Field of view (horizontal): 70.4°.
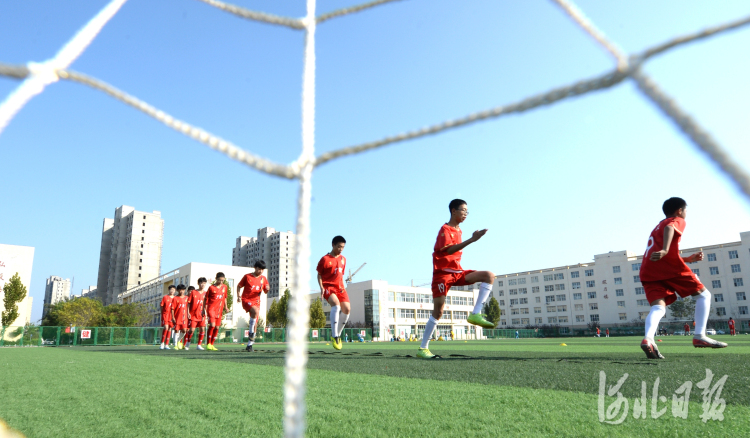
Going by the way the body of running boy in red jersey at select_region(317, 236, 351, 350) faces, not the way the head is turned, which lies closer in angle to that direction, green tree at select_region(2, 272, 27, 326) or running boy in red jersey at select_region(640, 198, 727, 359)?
the running boy in red jersey

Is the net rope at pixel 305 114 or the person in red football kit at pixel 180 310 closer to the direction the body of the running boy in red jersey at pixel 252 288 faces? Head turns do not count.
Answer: the net rope

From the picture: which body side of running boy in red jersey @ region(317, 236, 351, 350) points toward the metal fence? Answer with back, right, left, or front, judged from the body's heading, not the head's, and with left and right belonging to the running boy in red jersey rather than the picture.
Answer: back

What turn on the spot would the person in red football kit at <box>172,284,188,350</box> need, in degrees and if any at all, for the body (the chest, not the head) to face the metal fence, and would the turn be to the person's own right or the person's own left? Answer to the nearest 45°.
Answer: approximately 135° to the person's own left

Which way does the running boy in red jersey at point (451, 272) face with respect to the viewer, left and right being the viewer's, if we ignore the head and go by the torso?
facing to the right of the viewer

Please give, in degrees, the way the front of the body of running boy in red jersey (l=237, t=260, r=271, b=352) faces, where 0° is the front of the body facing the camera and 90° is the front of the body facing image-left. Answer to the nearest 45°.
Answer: approximately 315°

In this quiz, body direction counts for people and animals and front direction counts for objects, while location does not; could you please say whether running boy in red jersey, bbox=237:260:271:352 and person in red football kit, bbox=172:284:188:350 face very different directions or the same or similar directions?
same or similar directions

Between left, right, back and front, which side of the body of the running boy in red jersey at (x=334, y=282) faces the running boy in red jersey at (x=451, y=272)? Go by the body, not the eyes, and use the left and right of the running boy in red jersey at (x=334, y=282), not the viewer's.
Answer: front

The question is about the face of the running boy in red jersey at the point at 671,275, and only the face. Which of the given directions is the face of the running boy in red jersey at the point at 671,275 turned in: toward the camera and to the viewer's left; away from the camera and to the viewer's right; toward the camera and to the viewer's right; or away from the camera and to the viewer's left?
away from the camera and to the viewer's right

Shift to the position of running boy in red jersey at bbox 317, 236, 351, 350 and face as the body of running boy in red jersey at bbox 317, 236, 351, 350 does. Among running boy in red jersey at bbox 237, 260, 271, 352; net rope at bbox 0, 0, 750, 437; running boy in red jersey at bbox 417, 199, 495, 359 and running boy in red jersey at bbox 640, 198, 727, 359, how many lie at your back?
1

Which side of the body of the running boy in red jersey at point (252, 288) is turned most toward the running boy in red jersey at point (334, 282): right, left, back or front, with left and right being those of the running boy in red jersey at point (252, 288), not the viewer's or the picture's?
front
